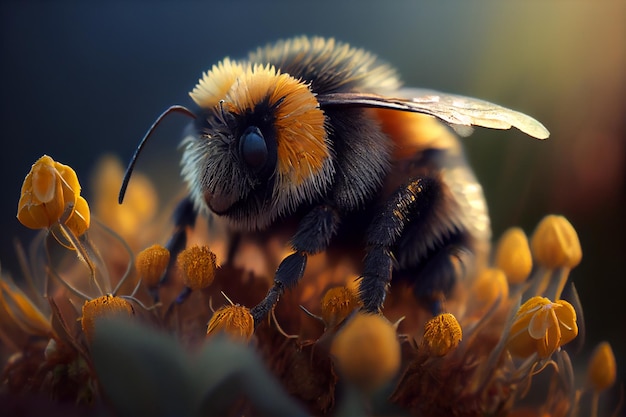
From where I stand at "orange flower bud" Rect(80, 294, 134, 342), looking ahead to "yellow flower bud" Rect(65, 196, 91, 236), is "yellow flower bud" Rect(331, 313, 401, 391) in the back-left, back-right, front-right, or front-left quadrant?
back-right

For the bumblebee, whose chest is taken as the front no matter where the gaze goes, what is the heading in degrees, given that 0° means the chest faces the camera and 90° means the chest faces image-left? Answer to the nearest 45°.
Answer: approximately 45°
